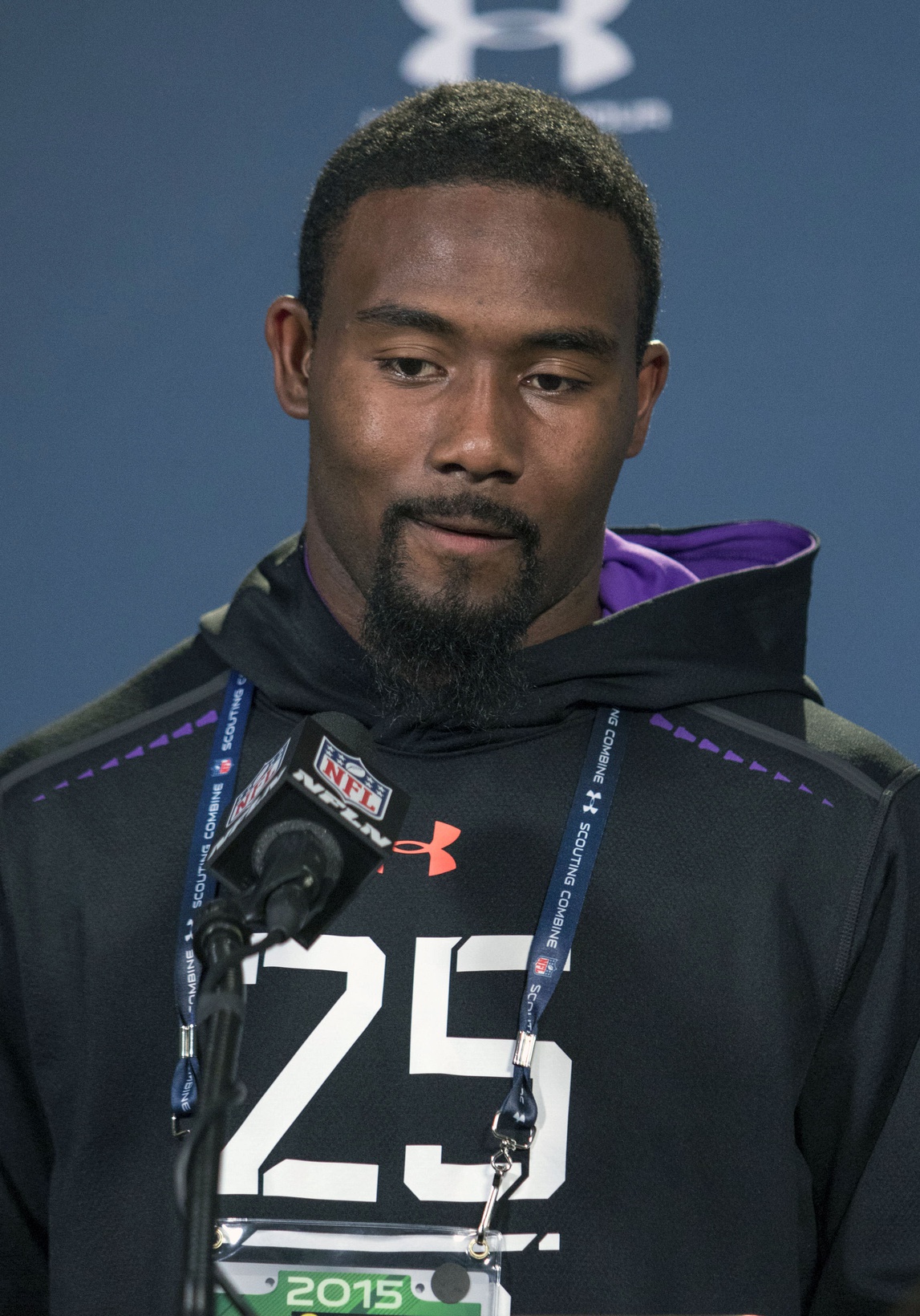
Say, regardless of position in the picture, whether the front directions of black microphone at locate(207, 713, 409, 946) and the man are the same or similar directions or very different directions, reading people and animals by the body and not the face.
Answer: very different directions

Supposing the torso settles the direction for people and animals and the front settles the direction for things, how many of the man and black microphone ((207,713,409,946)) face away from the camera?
1

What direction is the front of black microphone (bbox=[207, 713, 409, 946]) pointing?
away from the camera
